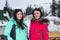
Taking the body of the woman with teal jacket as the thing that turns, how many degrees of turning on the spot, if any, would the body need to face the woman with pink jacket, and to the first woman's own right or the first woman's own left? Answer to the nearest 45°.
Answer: approximately 45° to the first woman's own left

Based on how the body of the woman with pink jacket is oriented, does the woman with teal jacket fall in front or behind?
in front

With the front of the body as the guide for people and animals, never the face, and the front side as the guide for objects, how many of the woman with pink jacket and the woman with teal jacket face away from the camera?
0

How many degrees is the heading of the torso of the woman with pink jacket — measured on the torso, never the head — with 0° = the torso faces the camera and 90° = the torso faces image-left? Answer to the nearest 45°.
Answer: approximately 45°

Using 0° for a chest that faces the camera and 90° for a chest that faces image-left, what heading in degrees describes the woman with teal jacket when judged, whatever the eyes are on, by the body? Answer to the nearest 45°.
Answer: approximately 315°
